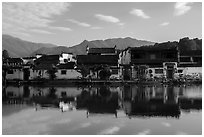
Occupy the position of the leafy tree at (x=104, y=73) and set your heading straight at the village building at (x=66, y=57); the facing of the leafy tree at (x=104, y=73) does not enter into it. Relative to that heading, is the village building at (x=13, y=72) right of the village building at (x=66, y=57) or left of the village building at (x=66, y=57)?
left

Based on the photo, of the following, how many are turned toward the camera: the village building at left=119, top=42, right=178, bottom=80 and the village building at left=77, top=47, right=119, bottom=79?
2

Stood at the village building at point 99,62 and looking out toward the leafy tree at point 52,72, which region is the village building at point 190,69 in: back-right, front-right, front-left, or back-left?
back-left

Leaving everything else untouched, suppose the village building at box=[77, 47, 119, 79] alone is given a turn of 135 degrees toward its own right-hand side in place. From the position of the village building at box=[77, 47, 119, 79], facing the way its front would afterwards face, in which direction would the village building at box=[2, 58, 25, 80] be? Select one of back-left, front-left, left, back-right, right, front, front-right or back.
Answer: front-left

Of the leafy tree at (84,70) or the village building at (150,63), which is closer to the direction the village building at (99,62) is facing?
the leafy tree

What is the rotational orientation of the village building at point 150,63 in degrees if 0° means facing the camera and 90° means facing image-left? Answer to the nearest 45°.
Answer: approximately 0°

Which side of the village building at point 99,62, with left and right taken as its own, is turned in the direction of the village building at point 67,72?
right

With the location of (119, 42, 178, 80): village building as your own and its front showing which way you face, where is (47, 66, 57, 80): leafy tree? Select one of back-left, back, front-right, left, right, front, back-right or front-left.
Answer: right

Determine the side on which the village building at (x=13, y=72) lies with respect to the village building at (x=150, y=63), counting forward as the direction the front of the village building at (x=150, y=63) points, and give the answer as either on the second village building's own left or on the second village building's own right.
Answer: on the second village building's own right

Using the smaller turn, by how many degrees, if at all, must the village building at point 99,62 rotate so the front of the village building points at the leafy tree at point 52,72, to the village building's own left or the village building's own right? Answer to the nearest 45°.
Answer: approximately 90° to the village building's own right

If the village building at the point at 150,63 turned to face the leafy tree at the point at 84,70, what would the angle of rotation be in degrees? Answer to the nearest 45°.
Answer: approximately 90° to its right
